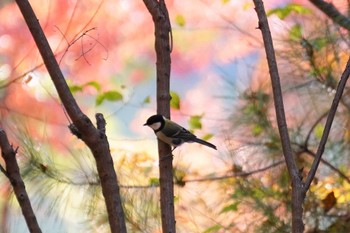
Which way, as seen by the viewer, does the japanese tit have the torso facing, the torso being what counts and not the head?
to the viewer's left
